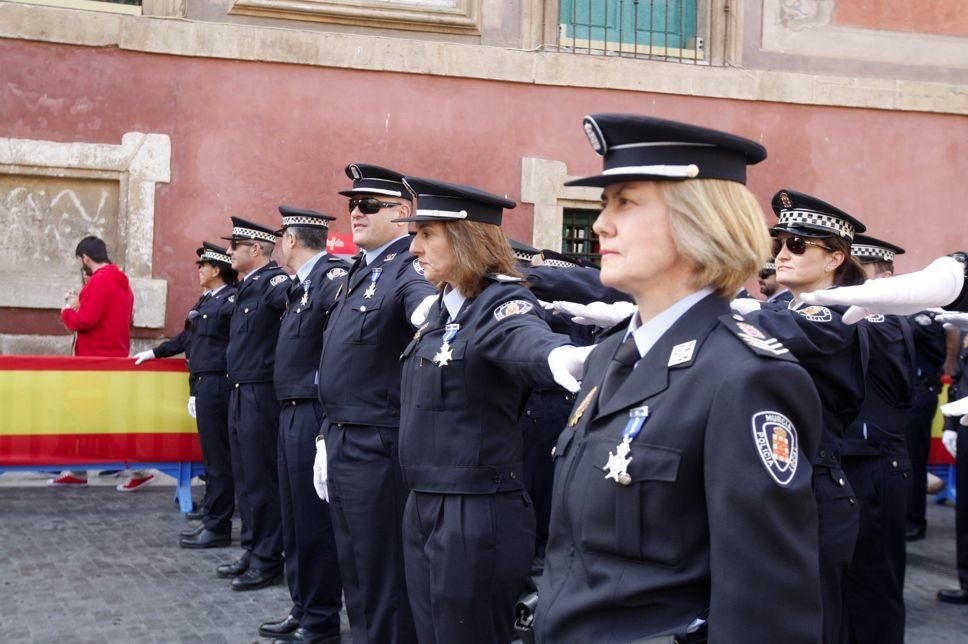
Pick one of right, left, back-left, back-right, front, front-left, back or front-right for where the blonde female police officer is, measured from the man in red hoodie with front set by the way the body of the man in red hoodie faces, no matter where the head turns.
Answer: back-left

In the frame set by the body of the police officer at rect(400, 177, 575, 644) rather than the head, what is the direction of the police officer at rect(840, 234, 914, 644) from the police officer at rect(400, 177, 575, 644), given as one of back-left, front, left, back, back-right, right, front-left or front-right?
back

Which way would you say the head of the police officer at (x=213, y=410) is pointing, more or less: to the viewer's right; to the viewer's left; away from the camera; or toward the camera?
to the viewer's left

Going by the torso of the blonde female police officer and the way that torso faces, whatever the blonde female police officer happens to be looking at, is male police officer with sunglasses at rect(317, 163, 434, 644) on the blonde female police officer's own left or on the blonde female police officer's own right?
on the blonde female police officer's own right

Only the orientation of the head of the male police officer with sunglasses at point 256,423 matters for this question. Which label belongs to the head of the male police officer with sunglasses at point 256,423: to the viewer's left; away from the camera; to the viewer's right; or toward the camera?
to the viewer's left

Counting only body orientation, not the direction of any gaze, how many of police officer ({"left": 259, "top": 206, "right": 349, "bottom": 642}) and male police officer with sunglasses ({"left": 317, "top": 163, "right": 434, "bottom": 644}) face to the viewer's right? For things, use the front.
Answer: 0

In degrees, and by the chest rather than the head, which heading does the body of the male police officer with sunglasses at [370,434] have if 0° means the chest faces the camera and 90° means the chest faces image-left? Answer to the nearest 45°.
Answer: approximately 45°

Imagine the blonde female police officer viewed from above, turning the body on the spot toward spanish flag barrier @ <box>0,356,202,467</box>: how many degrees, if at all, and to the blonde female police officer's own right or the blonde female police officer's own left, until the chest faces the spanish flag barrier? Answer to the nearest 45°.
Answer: approximately 90° to the blonde female police officer's own right

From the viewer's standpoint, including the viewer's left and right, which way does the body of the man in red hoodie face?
facing away from the viewer and to the left of the viewer

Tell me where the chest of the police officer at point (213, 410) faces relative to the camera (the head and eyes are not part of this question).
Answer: to the viewer's left

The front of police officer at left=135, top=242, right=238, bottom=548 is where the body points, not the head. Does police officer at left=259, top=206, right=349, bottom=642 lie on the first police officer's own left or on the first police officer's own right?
on the first police officer's own left

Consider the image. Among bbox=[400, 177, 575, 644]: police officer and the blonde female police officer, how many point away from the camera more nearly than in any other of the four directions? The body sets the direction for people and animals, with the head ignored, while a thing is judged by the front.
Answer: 0
